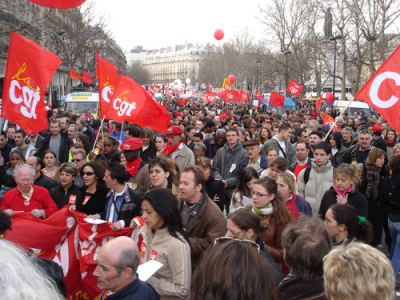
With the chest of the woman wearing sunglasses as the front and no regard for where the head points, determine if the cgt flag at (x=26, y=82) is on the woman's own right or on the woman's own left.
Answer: on the woman's own right

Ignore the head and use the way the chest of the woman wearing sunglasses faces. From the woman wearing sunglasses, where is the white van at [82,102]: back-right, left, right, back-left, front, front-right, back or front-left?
back-right

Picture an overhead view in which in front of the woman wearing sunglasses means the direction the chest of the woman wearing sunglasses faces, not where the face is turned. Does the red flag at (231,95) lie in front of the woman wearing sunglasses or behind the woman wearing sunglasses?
behind

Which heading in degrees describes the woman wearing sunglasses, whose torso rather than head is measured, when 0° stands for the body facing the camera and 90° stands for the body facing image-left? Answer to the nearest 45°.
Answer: approximately 45°

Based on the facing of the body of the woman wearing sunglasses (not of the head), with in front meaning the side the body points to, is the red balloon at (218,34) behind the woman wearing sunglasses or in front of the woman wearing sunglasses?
behind

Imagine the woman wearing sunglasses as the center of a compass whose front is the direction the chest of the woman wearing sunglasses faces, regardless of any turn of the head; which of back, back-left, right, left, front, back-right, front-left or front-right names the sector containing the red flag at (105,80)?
back-right

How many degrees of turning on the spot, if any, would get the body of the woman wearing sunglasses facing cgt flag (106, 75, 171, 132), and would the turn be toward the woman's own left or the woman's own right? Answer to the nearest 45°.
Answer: approximately 135° to the woman's own right
